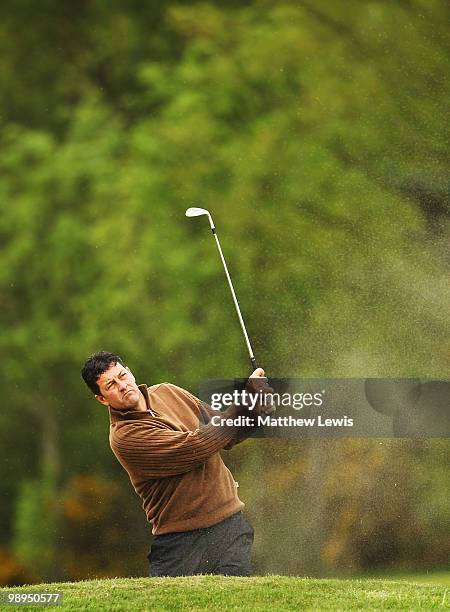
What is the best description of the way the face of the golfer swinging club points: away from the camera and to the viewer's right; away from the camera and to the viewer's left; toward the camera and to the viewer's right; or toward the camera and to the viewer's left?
toward the camera and to the viewer's right

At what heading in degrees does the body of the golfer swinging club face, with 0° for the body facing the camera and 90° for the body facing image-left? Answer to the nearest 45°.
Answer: approximately 315°
